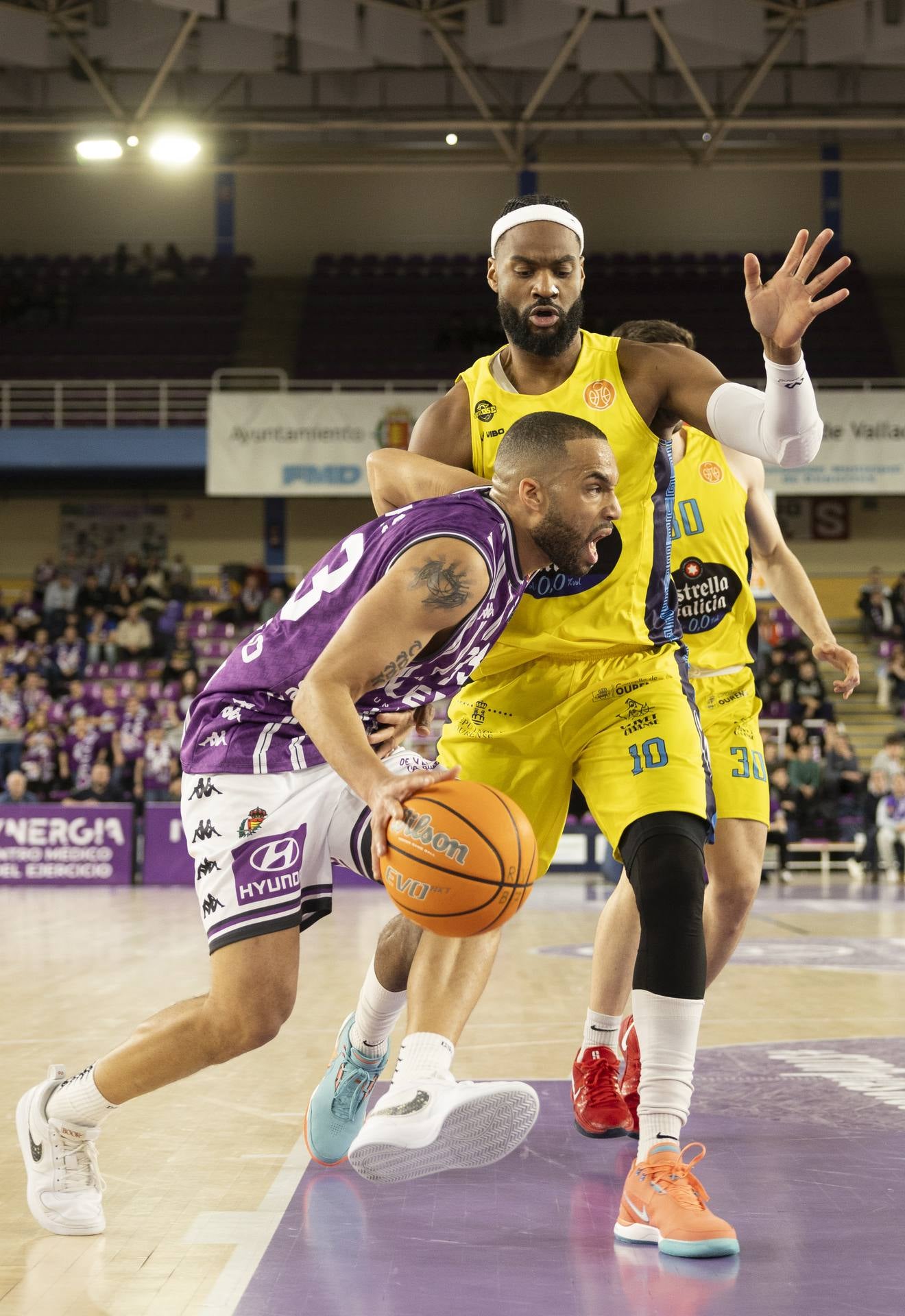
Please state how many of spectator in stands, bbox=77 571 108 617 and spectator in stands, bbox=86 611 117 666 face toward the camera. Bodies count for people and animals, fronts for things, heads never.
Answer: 2

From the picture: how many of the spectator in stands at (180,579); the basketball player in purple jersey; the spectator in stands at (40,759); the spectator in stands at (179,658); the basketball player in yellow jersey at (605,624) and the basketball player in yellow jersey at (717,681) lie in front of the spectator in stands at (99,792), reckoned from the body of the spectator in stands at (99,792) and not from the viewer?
3

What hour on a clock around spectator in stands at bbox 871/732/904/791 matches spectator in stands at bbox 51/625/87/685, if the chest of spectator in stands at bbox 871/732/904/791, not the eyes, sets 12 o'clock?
spectator in stands at bbox 51/625/87/685 is roughly at 3 o'clock from spectator in stands at bbox 871/732/904/791.

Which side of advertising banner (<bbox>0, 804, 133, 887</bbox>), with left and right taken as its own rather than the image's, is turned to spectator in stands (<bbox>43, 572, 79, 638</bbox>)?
back

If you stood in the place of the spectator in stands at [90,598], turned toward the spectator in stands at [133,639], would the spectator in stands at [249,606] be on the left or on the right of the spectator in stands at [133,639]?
left

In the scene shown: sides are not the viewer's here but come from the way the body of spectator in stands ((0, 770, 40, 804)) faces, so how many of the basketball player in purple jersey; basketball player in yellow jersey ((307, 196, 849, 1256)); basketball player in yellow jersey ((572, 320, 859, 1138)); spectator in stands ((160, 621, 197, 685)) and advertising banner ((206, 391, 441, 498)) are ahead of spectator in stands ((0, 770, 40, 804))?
3

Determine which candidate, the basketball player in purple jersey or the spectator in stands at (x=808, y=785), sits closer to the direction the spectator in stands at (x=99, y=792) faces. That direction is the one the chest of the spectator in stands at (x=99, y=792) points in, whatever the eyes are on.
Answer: the basketball player in purple jersey

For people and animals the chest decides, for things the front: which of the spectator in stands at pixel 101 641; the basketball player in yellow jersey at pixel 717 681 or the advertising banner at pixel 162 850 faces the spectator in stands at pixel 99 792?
the spectator in stands at pixel 101 641

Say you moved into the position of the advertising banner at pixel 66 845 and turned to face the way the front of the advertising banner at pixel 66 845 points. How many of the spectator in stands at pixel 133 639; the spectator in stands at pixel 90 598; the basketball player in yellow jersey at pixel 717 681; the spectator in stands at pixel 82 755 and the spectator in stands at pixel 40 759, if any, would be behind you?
4
